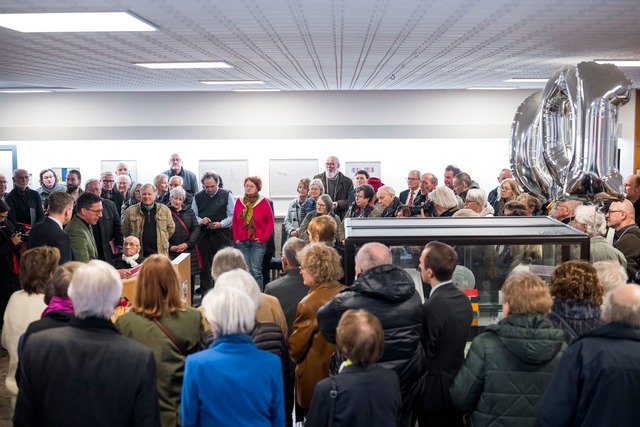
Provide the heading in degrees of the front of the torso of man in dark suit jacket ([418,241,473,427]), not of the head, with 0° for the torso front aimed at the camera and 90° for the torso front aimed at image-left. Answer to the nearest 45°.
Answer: approximately 135°

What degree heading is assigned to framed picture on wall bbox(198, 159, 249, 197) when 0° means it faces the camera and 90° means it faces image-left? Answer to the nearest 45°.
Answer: approximately 0°

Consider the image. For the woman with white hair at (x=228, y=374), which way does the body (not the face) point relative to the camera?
away from the camera

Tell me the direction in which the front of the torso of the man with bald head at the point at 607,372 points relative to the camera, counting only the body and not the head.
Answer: away from the camera

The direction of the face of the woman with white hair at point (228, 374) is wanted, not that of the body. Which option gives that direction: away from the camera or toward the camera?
away from the camera
